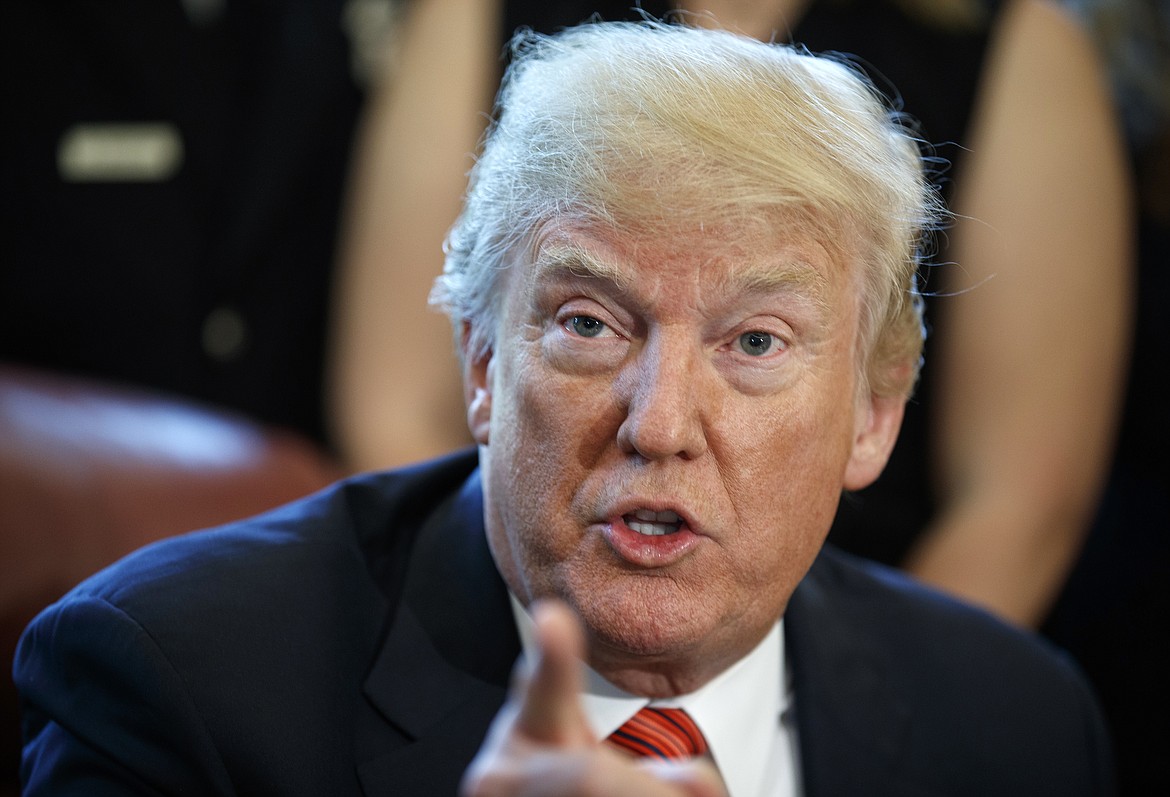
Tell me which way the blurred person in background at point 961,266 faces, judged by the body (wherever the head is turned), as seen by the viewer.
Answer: toward the camera

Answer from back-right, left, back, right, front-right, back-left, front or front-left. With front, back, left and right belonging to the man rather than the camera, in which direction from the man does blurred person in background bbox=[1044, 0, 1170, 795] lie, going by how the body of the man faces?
back-left

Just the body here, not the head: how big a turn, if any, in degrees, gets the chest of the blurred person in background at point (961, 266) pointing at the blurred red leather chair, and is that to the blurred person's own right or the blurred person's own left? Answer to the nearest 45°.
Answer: approximately 45° to the blurred person's own right

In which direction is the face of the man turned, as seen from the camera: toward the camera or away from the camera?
toward the camera

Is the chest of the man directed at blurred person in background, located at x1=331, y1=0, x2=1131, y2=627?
no

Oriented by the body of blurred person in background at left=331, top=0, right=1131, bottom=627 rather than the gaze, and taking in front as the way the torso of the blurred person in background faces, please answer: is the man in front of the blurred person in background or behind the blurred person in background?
in front

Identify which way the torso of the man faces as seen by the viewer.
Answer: toward the camera

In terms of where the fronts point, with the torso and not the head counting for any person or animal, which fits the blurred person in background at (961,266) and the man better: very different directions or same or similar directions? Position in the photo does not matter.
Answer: same or similar directions
